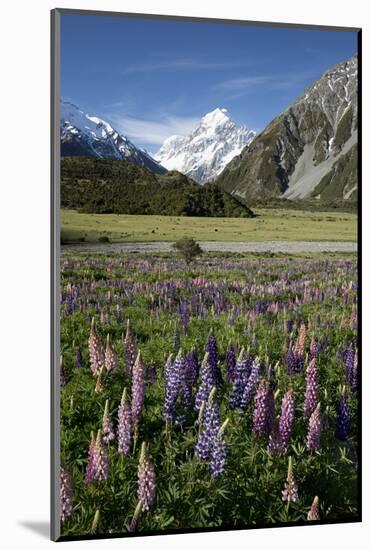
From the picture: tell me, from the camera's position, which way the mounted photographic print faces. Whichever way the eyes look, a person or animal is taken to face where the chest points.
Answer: facing the viewer and to the right of the viewer
